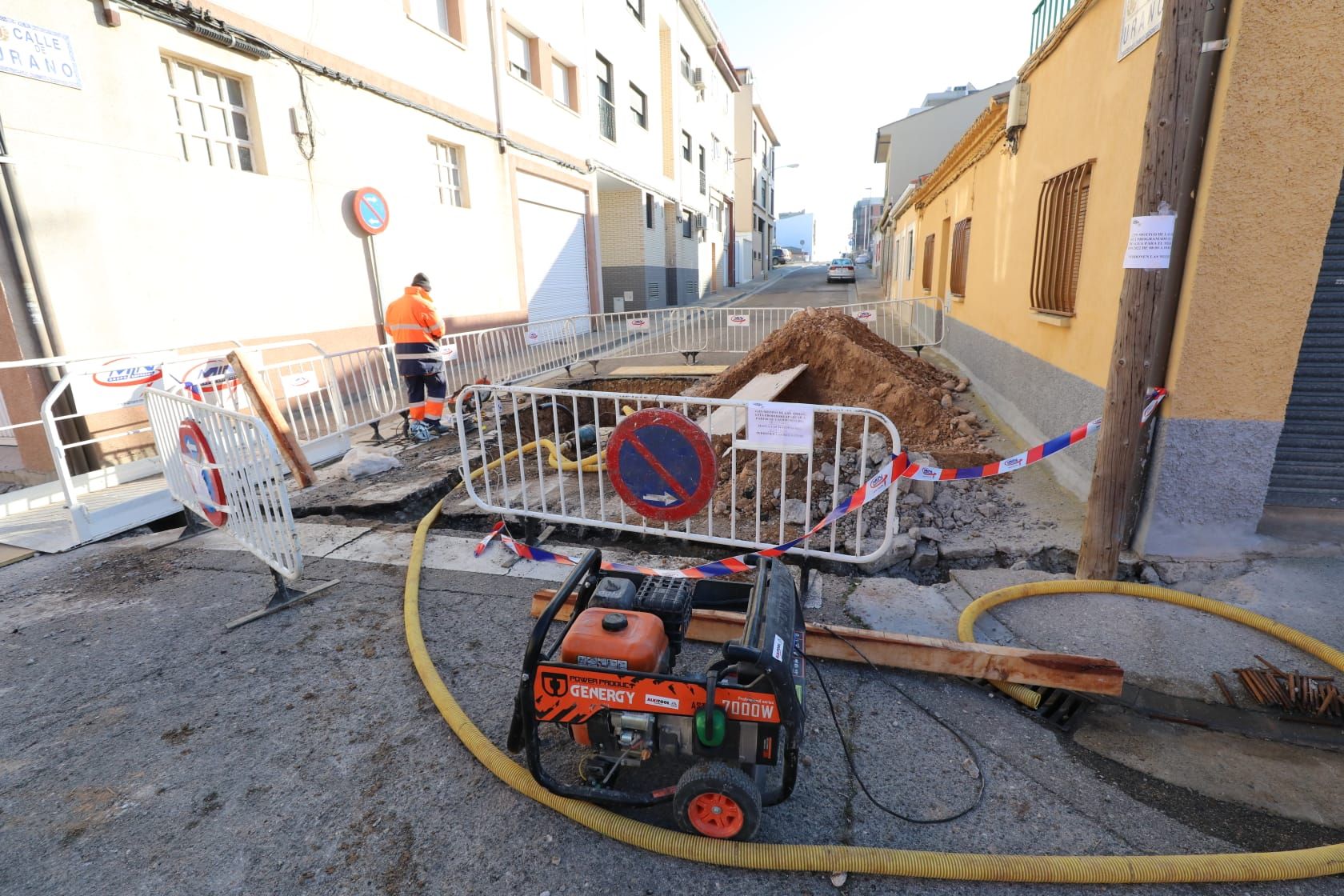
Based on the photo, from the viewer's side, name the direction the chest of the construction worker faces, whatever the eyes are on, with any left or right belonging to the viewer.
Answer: facing away from the viewer and to the right of the viewer

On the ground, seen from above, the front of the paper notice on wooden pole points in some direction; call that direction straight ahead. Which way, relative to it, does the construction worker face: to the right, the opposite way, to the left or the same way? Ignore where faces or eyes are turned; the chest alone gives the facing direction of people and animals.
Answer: the opposite way

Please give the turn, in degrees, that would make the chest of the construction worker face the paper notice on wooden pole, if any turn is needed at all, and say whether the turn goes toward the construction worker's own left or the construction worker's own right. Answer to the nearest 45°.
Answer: approximately 90° to the construction worker's own right

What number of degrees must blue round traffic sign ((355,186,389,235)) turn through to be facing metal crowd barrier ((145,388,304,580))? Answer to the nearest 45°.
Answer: approximately 45° to its right

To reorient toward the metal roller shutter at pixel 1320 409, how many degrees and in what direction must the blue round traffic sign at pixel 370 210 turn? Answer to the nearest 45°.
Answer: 0° — it already faces it

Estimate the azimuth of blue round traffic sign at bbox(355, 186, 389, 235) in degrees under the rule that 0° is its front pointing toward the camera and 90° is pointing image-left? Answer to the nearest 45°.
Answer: approximately 315°

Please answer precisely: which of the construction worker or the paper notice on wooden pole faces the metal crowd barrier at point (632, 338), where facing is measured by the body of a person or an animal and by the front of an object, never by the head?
the construction worker

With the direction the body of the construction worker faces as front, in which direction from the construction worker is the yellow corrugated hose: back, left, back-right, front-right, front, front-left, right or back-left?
back-right

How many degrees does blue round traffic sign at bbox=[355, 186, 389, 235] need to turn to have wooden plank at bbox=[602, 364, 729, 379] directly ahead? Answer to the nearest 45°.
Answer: approximately 45° to its left

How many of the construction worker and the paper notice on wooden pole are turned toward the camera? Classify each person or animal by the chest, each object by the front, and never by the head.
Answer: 1

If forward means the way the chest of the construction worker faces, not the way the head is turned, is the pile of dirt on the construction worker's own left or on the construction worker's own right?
on the construction worker's own right
